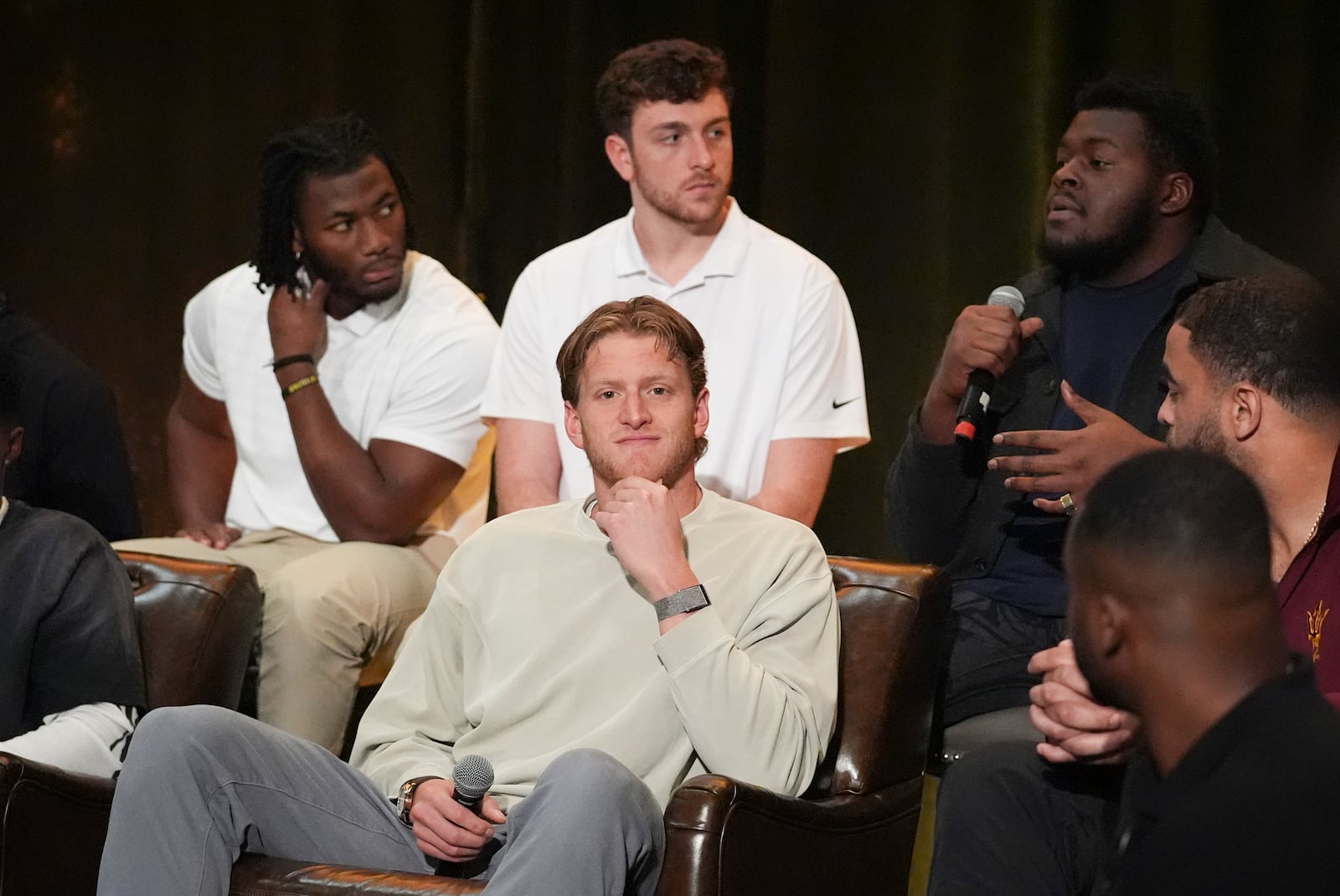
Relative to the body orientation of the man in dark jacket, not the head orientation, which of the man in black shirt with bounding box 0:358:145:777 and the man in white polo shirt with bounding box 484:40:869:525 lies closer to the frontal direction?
the man in black shirt

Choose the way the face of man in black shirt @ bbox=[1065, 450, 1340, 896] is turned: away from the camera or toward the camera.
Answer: away from the camera

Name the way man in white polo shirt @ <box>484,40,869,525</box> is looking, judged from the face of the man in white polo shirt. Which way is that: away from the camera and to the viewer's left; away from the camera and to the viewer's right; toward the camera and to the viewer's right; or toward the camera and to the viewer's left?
toward the camera and to the viewer's right

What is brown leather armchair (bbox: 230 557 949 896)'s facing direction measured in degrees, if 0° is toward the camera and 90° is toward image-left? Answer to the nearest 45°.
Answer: approximately 45°

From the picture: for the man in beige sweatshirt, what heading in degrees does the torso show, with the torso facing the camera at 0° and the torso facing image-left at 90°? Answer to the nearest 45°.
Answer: approximately 0°

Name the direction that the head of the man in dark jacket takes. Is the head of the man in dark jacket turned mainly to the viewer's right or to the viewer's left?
to the viewer's left

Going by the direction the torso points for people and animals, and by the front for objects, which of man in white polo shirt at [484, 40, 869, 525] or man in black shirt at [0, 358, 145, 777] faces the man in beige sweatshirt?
the man in white polo shirt

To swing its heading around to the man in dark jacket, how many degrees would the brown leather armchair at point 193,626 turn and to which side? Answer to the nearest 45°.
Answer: approximately 135° to its left

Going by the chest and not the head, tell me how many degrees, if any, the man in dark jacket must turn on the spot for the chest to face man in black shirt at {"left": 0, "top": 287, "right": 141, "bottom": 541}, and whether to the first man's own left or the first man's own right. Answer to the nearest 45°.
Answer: approximately 45° to the first man's own right

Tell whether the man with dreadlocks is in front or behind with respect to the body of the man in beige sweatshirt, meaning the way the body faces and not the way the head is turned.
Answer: behind

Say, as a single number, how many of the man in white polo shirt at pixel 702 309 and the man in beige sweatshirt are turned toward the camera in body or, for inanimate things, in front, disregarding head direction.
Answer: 2
